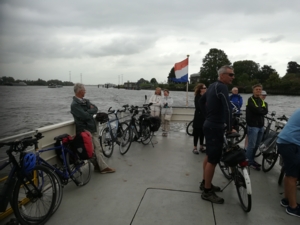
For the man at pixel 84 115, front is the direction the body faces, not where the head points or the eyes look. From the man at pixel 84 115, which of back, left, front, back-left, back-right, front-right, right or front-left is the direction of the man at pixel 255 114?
front

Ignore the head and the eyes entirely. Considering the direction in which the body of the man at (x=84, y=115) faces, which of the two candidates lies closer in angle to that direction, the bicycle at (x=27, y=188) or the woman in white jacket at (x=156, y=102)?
the woman in white jacket

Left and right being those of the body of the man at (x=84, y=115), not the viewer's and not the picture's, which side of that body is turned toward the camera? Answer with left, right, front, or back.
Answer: right

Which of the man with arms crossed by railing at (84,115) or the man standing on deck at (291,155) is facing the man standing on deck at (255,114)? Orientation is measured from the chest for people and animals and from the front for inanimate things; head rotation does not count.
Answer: the man with arms crossed by railing at (84,115)

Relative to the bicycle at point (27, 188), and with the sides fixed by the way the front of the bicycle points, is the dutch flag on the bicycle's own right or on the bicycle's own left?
on the bicycle's own left
